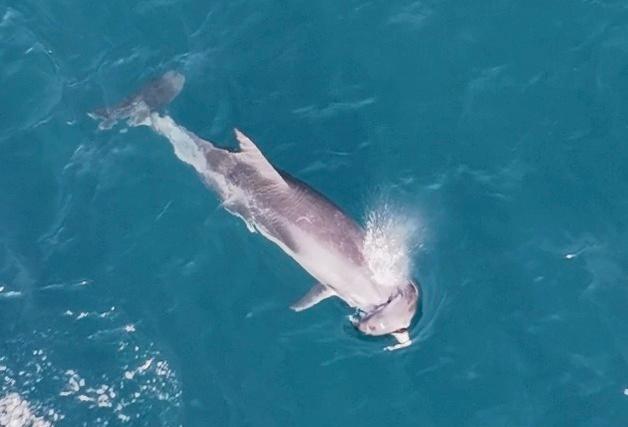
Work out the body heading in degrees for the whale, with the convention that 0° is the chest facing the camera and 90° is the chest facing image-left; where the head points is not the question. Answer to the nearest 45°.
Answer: approximately 315°
